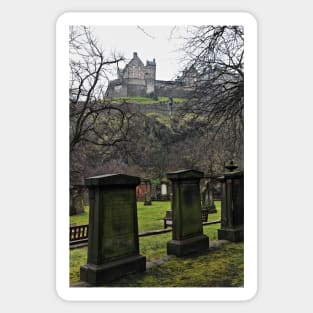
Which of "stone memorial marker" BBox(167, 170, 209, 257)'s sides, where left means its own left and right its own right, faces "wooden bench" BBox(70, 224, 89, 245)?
right

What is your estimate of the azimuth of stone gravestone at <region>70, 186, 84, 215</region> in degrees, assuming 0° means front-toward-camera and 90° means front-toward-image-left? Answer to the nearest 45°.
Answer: approximately 315°

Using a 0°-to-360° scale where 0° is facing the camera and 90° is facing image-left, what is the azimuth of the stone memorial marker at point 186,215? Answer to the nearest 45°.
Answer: approximately 315°

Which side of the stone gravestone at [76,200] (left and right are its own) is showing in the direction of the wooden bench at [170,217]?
left
